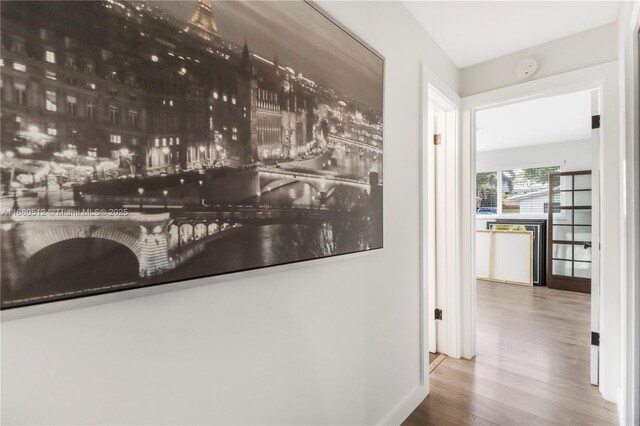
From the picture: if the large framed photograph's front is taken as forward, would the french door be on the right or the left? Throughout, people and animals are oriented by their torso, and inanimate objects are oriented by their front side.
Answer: on its left

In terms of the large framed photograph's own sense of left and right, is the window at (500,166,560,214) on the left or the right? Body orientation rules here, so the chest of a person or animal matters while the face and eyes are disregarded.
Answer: on its left

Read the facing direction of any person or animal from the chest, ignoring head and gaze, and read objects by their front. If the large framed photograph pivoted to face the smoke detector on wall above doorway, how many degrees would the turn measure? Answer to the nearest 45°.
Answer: approximately 45° to its left

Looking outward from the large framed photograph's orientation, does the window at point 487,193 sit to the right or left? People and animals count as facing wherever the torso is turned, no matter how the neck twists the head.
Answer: on its left

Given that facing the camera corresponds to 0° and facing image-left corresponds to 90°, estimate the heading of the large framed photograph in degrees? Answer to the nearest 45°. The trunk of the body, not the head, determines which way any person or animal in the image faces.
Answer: approximately 315°
